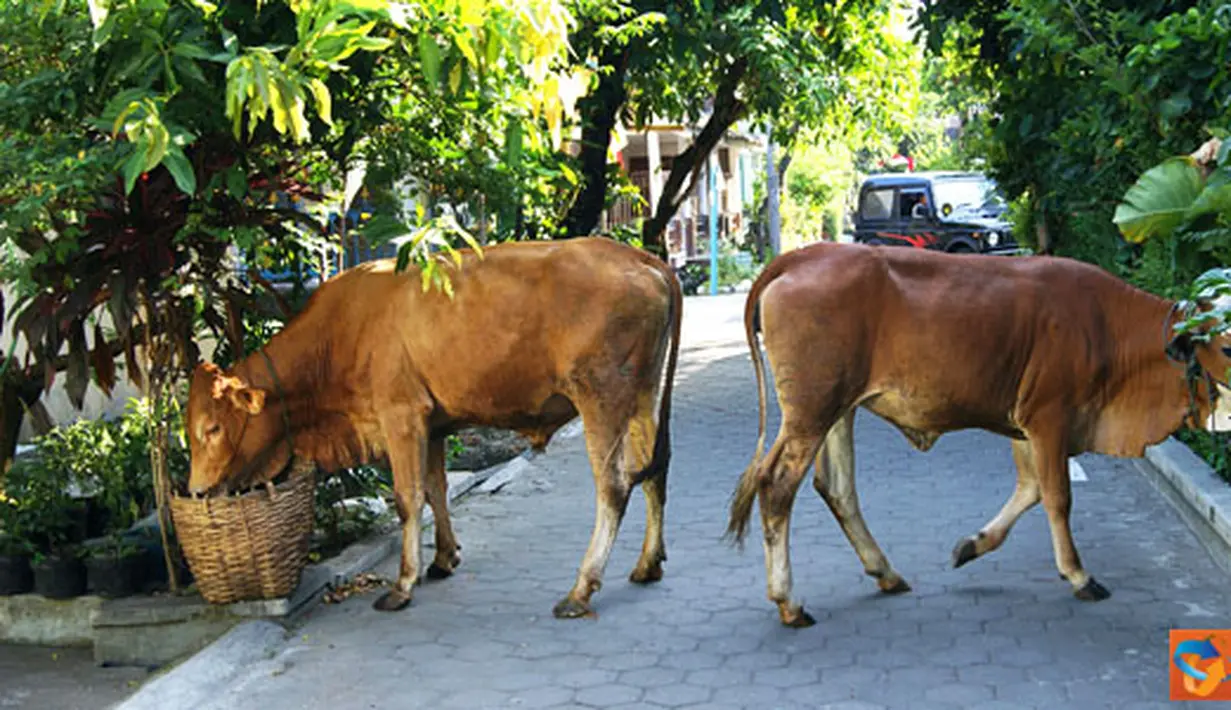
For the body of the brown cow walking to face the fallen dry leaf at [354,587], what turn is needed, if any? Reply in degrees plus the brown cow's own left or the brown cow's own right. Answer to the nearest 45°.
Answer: approximately 180°

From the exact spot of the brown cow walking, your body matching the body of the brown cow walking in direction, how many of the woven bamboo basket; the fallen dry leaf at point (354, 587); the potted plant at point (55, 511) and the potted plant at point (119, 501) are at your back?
4

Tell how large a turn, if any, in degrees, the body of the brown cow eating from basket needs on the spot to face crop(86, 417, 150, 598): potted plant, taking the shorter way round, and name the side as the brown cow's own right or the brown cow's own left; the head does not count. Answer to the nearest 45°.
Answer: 0° — it already faces it

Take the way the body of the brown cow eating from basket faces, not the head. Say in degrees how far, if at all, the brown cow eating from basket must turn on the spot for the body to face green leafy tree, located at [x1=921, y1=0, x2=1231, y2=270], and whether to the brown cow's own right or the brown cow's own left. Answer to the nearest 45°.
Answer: approximately 135° to the brown cow's own right

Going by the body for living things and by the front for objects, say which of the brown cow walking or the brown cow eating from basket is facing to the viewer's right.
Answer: the brown cow walking

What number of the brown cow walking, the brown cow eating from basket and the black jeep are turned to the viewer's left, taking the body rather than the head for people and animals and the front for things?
1

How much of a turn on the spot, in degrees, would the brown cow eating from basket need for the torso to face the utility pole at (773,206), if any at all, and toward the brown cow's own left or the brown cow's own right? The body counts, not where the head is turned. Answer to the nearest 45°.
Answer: approximately 90° to the brown cow's own right

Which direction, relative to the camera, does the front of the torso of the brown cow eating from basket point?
to the viewer's left

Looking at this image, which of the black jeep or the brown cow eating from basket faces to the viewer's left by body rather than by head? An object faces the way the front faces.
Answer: the brown cow eating from basket

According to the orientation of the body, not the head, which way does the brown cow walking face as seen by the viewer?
to the viewer's right

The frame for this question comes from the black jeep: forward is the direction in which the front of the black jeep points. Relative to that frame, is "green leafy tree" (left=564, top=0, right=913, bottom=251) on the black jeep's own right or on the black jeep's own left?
on the black jeep's own right

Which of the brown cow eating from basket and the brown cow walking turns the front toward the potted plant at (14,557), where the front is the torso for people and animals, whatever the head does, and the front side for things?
the brown cow eating from basket

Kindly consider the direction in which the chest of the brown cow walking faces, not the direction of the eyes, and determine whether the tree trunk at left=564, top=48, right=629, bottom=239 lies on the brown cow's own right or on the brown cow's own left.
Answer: on the brown cow's own left

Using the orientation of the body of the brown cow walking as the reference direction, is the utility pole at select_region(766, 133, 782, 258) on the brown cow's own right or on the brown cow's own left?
on the brown cow's own left

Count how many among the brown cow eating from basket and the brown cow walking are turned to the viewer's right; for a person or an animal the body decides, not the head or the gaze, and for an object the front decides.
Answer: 1

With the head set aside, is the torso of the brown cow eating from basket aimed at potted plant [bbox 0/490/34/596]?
yes
